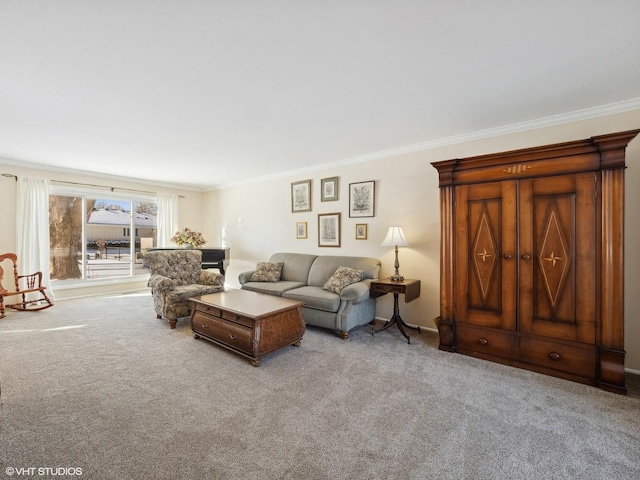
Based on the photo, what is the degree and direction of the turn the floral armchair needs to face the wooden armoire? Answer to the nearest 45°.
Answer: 0° — it already faces it

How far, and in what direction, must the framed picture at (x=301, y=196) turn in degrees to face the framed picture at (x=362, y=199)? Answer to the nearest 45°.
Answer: approximately 90° to its left

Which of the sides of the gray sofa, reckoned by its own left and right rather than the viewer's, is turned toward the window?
right

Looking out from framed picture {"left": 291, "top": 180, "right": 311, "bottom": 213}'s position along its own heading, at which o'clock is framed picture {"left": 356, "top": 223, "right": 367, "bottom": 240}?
framed picture {"left": 356, "top": 223, "right": 367, "bottom": 240} is roughly at 9 o'clock from framed picture {"left": 291, "top": 180, "right": 311, "bottom": 213}.

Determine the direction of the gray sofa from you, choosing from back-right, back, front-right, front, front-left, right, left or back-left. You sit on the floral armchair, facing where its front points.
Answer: front

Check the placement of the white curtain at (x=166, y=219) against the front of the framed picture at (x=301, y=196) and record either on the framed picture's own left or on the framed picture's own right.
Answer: on the framed picture's own right

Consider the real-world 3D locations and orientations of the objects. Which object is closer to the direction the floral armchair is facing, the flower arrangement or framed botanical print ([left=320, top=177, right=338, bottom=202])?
the framed botanical print

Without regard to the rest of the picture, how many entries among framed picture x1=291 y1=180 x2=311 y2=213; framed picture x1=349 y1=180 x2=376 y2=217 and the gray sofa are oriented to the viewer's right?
0

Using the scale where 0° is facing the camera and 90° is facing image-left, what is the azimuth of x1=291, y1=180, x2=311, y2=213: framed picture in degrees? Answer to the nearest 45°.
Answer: approximately 45°

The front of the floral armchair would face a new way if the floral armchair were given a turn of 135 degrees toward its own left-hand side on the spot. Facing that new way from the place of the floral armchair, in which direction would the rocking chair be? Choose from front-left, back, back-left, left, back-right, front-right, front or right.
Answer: front-left

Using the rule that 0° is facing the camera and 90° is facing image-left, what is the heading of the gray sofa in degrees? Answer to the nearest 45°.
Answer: approximately 45°

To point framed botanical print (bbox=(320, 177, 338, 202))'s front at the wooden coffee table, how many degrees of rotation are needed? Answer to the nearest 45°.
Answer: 0° — it already faces it

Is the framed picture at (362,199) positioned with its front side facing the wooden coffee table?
yes

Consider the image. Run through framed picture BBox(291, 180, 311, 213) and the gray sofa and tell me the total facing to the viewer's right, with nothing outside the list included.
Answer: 0

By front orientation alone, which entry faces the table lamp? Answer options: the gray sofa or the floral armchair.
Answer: the floral armchair

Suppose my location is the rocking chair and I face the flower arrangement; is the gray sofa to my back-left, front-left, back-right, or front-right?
front-right
